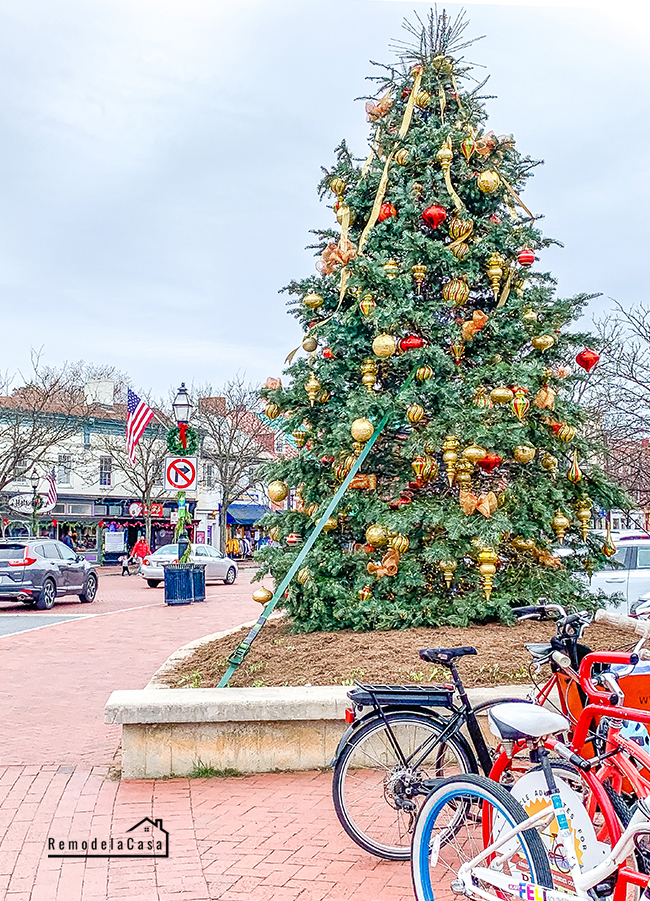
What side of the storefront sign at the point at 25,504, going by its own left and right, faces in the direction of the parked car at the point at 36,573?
front

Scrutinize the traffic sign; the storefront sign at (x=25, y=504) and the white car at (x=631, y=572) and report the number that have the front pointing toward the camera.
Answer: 2

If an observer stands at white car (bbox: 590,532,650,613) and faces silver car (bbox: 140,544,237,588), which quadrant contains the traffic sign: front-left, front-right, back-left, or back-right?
front-left

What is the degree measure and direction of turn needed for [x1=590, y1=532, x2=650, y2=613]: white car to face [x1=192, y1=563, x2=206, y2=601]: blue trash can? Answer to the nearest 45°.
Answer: approximately 45° to its right

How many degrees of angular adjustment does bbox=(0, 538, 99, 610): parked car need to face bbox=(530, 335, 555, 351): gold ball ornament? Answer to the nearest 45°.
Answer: approximately 135° to its right

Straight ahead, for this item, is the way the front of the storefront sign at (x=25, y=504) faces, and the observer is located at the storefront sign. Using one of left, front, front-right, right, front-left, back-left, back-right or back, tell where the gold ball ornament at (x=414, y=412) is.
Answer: front

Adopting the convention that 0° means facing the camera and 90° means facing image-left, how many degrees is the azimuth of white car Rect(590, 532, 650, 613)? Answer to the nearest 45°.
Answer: approximately 90°

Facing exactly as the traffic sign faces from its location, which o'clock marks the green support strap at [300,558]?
The green support strap is roughly at 12 o'clock from the traffic sign.

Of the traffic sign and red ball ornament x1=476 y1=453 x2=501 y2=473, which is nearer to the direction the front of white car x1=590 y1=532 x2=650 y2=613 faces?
the traffic sign

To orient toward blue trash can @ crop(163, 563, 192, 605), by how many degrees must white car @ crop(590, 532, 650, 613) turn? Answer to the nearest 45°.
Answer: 0° — it already faces it

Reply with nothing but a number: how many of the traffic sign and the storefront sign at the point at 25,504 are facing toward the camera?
2

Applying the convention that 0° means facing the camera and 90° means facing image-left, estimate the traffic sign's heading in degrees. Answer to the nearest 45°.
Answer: approximately 0°

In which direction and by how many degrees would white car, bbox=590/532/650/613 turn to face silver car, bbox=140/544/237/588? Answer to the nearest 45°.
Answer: approximately 45° to its right

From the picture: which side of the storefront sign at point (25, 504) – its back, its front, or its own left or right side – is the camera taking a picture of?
front

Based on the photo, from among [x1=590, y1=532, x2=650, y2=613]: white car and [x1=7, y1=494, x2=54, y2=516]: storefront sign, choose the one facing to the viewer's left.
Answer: the white car
